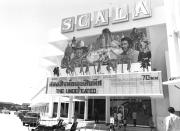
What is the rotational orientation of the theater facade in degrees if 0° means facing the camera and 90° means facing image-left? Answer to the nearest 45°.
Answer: approximately 45°
